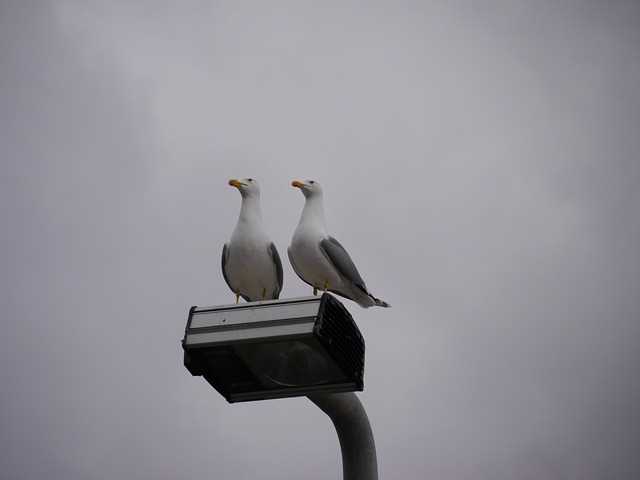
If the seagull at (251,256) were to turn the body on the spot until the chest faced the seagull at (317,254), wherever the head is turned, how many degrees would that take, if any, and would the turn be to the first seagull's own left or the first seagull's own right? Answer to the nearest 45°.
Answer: approximately 90° to the first seagull's own left

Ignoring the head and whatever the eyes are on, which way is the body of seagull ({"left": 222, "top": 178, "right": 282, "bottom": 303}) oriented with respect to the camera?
toward the camera

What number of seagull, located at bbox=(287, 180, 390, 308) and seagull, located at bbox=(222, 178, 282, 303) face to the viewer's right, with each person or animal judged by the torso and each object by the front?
0
